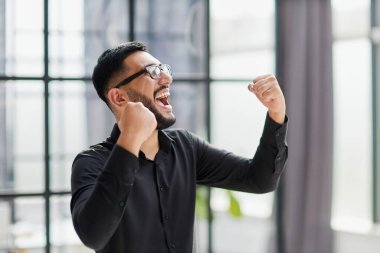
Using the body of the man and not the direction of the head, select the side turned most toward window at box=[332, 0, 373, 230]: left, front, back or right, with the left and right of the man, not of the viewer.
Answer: left

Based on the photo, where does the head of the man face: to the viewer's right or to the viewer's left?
to the viewer's right

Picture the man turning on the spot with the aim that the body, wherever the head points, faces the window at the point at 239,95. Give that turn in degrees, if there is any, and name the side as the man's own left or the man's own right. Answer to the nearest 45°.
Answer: approximately 135° to the man's own left

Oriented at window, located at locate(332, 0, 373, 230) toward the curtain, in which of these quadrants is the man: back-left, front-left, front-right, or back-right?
front-left

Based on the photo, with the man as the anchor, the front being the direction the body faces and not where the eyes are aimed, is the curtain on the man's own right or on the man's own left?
on the man's own left

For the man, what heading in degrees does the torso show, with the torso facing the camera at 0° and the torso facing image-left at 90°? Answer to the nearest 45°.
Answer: approximately 315°

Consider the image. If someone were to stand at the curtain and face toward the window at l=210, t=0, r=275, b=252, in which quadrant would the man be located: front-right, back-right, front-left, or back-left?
front-left

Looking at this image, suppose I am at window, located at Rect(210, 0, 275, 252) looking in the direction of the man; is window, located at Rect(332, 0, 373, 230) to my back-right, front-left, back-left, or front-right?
back-left
